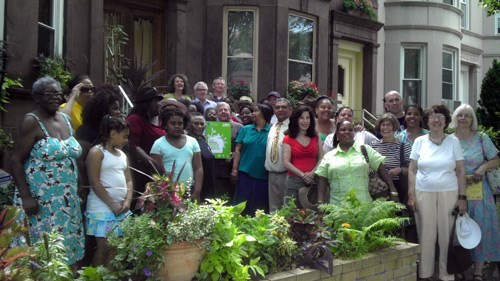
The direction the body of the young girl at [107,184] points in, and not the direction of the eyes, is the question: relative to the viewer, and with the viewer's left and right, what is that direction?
facing the viewer and to the right of the viewer

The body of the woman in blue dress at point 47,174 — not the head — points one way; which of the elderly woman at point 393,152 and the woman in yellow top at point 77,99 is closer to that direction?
the elderly woman

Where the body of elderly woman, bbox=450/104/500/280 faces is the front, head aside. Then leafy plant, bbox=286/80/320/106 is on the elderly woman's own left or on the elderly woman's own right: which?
on the elderly woman's own right

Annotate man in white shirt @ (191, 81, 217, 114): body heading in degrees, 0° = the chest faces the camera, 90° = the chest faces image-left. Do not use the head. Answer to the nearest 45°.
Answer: approximately 0°

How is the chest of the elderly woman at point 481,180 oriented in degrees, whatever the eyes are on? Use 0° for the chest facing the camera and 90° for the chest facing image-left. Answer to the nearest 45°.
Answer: approximately 45°

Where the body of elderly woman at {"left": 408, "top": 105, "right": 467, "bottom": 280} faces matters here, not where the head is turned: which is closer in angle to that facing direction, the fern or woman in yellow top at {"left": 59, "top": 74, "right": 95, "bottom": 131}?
the fern

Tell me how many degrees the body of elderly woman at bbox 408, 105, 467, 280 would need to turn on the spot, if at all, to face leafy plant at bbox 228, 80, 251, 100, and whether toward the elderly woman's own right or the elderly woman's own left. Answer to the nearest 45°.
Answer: approximately 135° to the elderly woman's own right

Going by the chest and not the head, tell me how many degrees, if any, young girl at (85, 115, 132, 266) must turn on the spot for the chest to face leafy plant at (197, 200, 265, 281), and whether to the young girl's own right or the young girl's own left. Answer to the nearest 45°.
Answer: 0° — they already face it

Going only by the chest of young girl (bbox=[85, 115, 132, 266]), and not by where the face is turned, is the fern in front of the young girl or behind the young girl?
in front

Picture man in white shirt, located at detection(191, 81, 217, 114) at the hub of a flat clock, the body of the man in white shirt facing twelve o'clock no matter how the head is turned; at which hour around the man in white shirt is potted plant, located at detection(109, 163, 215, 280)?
The potted plant is roughly at 12 o'clock from the man in white shirt.

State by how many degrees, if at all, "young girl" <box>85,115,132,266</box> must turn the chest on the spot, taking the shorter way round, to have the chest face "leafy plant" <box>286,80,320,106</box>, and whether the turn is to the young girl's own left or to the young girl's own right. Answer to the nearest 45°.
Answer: approximately 90° to the young girl's own left

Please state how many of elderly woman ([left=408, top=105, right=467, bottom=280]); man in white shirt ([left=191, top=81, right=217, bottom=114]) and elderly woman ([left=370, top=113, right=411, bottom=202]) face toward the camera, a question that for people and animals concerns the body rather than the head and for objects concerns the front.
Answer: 3
